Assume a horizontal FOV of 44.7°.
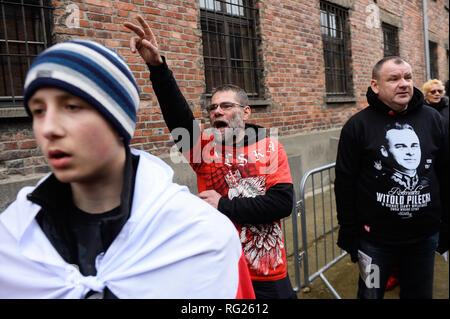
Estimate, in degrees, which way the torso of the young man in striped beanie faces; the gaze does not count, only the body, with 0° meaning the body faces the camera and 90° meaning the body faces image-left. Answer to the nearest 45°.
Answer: approximately 45°

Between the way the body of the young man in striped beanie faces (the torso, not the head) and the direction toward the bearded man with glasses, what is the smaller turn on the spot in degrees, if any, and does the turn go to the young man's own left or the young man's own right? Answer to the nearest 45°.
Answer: approximately 180°

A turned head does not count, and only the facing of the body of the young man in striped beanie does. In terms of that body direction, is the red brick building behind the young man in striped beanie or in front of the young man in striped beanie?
behind

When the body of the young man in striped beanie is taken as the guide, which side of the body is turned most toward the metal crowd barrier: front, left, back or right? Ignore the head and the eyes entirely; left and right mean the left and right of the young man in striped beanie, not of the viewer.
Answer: back
